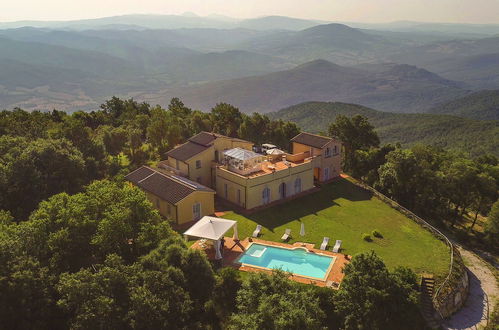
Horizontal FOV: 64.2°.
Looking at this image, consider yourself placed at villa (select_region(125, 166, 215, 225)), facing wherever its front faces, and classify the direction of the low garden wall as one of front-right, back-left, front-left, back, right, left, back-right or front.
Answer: front

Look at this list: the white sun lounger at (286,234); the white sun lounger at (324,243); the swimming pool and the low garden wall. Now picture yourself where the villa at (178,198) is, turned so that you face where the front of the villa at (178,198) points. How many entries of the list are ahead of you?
4

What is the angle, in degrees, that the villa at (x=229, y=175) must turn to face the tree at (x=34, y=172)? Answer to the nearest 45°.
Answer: approximately 135° to its right

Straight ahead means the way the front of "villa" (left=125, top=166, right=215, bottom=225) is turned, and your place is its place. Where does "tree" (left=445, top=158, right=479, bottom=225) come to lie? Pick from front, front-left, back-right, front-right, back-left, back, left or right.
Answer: front-left

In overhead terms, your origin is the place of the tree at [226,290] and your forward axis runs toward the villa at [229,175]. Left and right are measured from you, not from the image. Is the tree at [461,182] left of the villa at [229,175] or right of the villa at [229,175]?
right

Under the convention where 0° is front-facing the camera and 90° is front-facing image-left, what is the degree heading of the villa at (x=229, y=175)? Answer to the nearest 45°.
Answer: approximately 315°

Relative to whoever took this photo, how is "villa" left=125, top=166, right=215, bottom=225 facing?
facing the viewer and to the right of the viewer

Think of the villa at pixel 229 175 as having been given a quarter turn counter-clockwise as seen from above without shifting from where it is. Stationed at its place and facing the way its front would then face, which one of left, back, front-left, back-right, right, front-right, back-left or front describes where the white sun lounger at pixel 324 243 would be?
right

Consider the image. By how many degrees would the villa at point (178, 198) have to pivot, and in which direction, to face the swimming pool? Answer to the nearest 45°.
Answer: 0° — it already faces it

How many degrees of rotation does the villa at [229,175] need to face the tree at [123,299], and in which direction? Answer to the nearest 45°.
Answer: approximately 45° to its right

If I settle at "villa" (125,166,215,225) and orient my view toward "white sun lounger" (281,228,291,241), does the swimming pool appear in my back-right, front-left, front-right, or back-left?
front-right

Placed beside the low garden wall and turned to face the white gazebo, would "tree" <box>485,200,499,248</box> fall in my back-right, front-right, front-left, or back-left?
back-right

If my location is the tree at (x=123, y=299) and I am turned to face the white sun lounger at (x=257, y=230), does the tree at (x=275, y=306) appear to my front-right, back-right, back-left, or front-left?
front-right

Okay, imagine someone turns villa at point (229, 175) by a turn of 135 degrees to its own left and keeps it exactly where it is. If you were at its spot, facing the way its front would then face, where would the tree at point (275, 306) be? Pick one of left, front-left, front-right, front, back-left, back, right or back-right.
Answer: back

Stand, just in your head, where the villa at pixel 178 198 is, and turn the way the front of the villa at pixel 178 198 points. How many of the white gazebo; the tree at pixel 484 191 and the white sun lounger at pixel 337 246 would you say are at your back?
0

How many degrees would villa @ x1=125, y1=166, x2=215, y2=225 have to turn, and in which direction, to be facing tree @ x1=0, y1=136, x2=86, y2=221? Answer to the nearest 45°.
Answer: approximately 135° to its right
